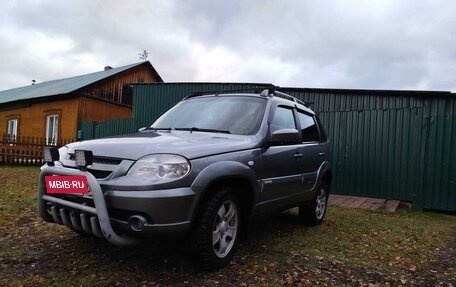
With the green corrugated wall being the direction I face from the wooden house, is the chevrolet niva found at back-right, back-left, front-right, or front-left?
front-right

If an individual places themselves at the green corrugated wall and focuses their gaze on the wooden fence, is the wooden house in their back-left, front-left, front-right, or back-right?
front-right

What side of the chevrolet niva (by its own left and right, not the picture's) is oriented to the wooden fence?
right

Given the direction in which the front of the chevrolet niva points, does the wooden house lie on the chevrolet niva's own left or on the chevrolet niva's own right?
on the chevrolet niva's own right

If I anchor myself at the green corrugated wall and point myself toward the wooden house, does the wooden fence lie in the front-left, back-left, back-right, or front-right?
front-left

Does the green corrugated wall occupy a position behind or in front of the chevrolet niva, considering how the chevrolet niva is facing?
behind
